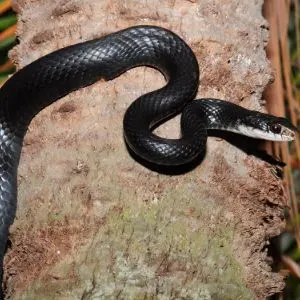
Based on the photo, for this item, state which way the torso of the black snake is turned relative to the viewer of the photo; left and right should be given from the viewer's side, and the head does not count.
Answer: facing to the right of the viewer
